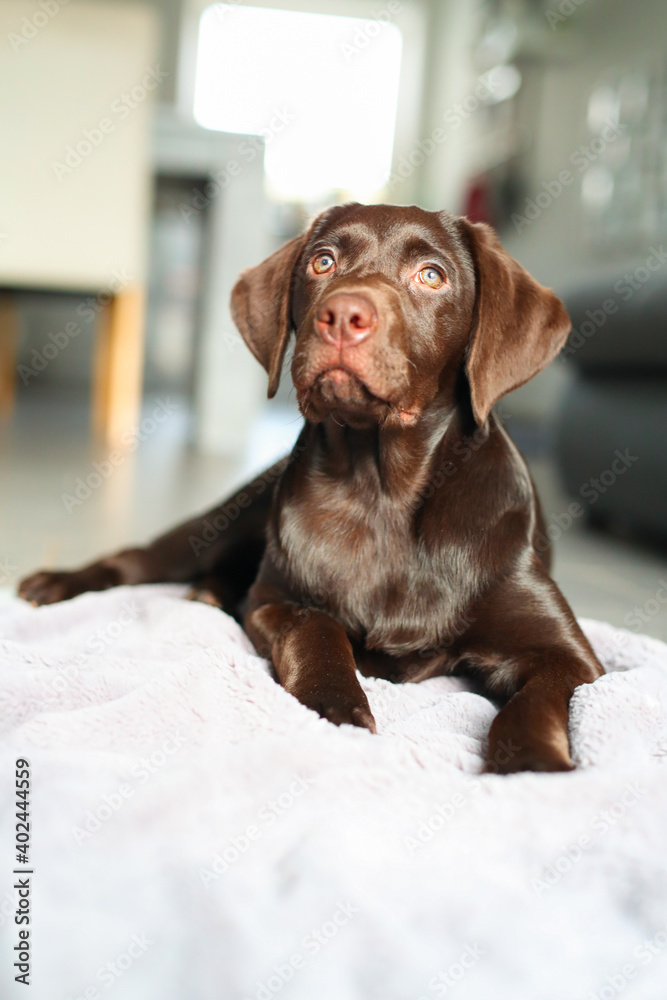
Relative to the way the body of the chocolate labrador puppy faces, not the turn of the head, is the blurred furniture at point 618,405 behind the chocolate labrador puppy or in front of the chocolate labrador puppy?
behind

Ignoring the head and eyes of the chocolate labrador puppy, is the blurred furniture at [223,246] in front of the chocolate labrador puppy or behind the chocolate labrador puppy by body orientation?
behind

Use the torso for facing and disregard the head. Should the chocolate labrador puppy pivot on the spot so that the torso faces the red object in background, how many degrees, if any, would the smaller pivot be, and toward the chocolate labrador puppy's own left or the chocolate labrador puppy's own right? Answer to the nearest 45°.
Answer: approximately 180°

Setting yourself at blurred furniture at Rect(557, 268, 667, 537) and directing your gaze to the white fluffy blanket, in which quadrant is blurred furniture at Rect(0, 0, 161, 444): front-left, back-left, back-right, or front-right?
back-right

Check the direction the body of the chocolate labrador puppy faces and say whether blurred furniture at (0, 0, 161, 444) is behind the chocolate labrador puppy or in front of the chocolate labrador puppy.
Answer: behind

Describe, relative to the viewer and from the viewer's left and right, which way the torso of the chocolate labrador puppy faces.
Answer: facing the viewer
